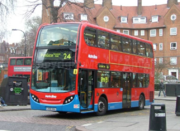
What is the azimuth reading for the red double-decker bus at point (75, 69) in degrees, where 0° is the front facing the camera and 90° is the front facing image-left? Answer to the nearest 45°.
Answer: approximately 45°

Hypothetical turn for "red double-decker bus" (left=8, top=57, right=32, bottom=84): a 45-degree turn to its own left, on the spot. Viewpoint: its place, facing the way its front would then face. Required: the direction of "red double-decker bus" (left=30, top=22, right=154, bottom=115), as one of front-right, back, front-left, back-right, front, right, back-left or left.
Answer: front-left
